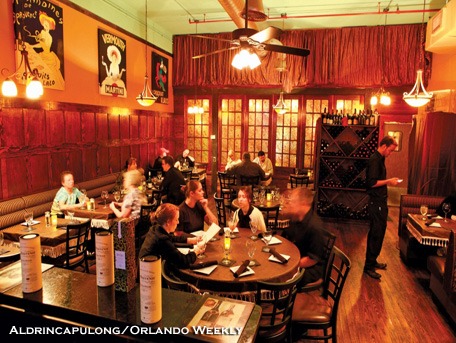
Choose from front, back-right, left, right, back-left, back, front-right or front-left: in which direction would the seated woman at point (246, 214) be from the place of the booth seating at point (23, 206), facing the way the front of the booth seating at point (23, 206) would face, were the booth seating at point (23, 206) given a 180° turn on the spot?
back

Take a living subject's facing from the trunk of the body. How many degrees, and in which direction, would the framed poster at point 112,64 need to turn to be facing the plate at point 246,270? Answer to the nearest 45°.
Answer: approximately 45° to its right

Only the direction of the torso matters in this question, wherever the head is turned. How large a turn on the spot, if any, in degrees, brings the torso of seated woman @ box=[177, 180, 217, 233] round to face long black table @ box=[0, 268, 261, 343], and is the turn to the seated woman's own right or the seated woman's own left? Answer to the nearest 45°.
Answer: approximately 45° to the seated woman's own right

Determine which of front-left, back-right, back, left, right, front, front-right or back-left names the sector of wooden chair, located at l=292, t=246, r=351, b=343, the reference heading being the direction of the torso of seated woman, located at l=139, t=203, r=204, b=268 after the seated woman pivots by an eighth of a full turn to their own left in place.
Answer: front-right

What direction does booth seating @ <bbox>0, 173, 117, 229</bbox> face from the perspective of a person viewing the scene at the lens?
facing the viewer and to the right of the viewer

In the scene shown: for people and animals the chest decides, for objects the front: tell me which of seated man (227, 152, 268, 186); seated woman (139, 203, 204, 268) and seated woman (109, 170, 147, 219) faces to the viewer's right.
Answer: seated woman (139, 203, 204, 268)

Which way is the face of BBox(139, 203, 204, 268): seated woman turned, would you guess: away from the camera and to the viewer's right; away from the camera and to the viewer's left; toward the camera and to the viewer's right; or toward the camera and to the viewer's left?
away from the camera and to the viewer's right

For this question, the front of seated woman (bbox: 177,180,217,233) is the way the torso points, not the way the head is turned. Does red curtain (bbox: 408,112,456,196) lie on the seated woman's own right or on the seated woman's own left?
on the seated woman's own left

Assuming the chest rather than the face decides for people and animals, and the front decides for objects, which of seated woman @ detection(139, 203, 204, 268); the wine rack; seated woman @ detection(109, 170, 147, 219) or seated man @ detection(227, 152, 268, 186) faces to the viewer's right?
seated woman @ detection(139, 203, 204, 268)

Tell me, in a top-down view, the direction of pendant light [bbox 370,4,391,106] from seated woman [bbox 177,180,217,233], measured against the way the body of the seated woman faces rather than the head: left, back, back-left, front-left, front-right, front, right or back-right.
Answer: left

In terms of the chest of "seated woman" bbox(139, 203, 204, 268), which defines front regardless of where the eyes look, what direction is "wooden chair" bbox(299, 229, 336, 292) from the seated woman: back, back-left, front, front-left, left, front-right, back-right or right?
front

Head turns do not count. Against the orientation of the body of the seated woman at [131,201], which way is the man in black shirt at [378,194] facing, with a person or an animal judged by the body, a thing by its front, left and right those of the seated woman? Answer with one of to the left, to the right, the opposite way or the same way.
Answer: the opposite way

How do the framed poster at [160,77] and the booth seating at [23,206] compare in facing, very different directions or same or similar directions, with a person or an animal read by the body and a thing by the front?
same or similar directions
